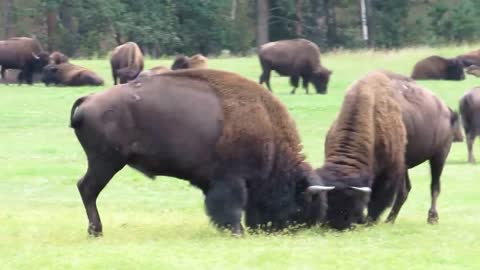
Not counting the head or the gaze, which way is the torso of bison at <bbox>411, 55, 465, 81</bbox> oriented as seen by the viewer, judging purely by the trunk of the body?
to the viewer's right

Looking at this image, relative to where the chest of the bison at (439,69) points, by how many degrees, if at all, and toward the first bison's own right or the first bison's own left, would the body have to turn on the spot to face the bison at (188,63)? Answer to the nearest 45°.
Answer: approximately 135° to the first bison's own right

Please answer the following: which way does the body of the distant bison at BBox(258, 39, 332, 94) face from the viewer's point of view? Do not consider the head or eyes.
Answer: to the viewer's right

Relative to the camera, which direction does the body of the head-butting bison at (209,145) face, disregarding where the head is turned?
to the viewer's right

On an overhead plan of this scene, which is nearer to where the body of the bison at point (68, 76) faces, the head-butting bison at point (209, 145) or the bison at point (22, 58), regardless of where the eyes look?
the bison

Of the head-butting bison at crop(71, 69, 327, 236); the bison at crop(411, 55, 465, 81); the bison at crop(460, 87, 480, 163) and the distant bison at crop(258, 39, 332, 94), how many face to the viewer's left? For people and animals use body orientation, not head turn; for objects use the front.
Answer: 0

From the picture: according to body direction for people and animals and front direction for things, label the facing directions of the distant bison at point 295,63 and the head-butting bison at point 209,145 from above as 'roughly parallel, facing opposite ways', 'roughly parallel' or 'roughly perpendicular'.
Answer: roughly parallel

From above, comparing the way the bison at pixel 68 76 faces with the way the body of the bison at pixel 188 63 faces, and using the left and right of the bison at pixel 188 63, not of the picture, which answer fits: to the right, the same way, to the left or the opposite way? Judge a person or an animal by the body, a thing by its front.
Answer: the same way

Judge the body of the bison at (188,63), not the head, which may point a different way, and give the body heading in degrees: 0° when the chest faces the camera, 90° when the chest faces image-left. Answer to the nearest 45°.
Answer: approximately 90°

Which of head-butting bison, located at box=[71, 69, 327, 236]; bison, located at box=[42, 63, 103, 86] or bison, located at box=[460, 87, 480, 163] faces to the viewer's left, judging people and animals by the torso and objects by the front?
bison, located at box=[42, 63, 103, 86]

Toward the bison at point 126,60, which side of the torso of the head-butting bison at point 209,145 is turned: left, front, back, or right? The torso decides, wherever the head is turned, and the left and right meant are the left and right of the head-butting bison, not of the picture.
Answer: left
